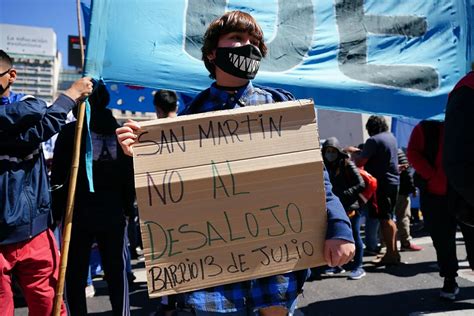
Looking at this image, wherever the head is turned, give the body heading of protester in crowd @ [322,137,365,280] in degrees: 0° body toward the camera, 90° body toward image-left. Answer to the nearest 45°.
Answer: approximately 45°

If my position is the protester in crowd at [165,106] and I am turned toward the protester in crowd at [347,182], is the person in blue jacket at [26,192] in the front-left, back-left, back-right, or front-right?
back-right

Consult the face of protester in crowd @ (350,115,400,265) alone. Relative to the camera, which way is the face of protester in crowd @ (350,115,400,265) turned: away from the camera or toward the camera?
away from the camera

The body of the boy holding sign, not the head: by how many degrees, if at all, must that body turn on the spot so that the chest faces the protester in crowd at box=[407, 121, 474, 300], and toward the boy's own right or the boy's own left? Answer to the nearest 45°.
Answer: approximately 135° to the boy's own left

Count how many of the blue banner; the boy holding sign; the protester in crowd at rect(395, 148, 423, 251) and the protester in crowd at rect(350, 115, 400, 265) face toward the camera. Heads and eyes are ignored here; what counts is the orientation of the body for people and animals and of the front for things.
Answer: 2
